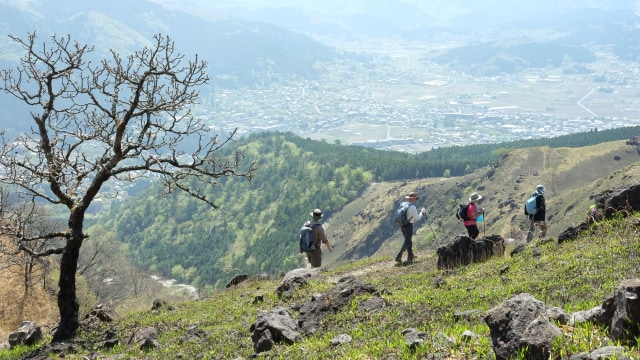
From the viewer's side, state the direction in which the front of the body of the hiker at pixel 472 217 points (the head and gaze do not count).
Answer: to the viewer's right

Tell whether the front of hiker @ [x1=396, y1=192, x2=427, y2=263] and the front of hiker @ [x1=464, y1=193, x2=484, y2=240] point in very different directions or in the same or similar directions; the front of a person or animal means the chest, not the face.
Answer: same or similar directions

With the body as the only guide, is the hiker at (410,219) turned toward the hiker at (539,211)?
yes

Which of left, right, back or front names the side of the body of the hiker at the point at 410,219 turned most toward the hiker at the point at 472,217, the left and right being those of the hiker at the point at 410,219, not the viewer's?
front

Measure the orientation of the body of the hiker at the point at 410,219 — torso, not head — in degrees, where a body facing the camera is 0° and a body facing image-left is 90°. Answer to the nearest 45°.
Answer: approximately 270°

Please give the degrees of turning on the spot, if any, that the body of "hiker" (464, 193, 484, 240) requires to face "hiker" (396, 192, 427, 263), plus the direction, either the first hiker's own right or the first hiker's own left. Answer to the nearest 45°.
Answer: approximately 180°

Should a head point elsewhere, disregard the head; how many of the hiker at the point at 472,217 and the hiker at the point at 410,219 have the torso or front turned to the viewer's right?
2

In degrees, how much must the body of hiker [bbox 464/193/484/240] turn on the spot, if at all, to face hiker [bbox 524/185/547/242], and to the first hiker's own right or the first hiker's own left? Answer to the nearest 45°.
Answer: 0° — they already face them
